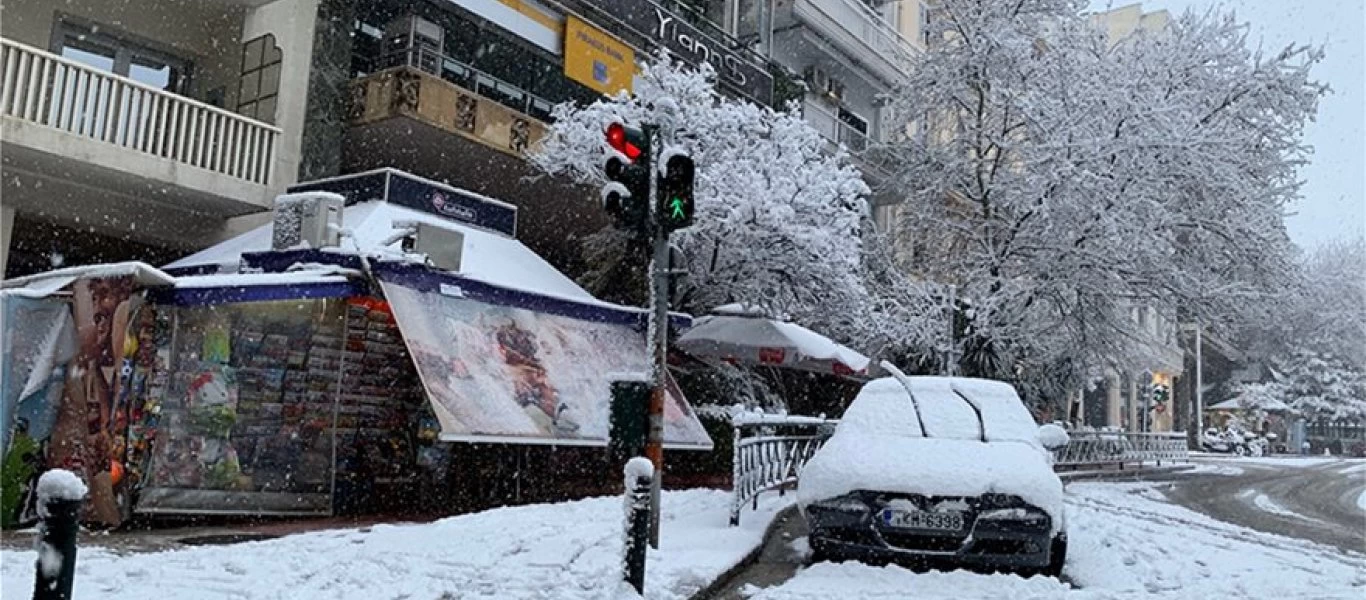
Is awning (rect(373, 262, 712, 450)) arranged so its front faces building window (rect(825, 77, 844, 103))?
no

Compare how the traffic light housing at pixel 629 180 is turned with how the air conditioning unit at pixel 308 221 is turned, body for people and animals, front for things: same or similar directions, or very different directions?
same or similar directions

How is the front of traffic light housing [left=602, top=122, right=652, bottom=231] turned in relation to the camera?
facing the viewer and to the left of the viewer

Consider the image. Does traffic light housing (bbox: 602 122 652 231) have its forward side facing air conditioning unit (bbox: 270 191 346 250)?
no

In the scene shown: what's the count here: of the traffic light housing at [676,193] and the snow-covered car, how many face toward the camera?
2

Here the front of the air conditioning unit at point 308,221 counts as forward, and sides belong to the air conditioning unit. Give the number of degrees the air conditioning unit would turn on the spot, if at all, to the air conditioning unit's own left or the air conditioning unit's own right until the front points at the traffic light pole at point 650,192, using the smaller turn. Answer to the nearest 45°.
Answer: approximately 90° to the air conditioning unit's own left

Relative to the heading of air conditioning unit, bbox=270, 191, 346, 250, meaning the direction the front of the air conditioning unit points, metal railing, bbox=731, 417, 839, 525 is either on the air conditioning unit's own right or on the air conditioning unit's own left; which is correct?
on the air conditioning unit's own left

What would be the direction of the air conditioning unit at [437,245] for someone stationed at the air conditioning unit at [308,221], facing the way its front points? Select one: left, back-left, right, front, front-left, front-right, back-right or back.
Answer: left

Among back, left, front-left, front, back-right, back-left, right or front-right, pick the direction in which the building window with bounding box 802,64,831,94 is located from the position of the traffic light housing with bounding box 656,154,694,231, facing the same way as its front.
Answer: back

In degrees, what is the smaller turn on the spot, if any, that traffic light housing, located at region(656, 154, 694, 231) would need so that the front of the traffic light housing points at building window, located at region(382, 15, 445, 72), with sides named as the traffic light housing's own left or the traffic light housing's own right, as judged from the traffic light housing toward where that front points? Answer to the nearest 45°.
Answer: approximately 135° to the traffic light housing's own right

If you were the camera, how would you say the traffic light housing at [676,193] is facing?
facing the viewer

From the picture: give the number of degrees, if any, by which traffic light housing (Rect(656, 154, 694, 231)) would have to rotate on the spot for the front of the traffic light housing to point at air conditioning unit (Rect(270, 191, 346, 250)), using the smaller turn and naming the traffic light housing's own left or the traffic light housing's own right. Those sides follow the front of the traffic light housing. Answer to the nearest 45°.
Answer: approximately 135° to the traffic light housing's own right

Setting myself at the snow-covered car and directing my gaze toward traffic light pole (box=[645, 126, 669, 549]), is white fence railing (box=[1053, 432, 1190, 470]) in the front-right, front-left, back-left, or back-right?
back-right
